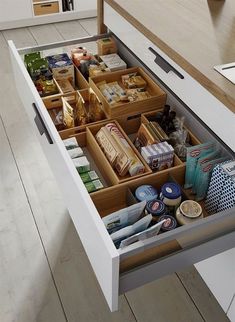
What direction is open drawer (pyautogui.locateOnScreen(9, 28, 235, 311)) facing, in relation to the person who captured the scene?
facing the viewer and to the left of the viewer

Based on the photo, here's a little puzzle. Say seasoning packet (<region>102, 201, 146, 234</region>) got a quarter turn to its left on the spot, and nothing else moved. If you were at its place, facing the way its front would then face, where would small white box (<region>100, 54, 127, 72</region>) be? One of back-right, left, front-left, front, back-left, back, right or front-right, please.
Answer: left

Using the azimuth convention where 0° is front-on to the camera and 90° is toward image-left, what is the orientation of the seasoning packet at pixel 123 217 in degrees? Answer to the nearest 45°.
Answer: approximately 0°

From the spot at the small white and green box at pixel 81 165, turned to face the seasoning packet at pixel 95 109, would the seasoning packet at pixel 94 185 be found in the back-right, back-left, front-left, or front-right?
back-right

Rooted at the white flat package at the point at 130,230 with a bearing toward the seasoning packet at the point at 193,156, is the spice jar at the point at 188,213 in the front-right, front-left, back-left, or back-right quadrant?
front-right
